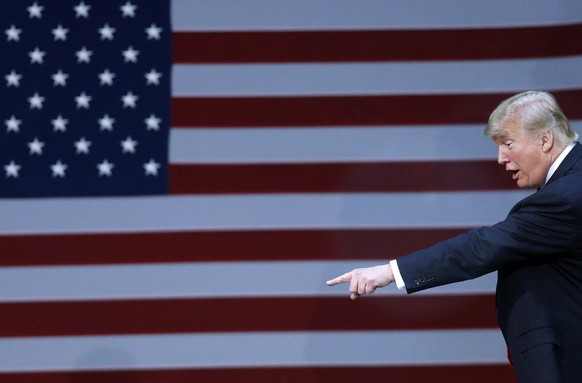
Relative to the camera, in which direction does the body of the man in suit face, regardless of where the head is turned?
to the viewer's left
